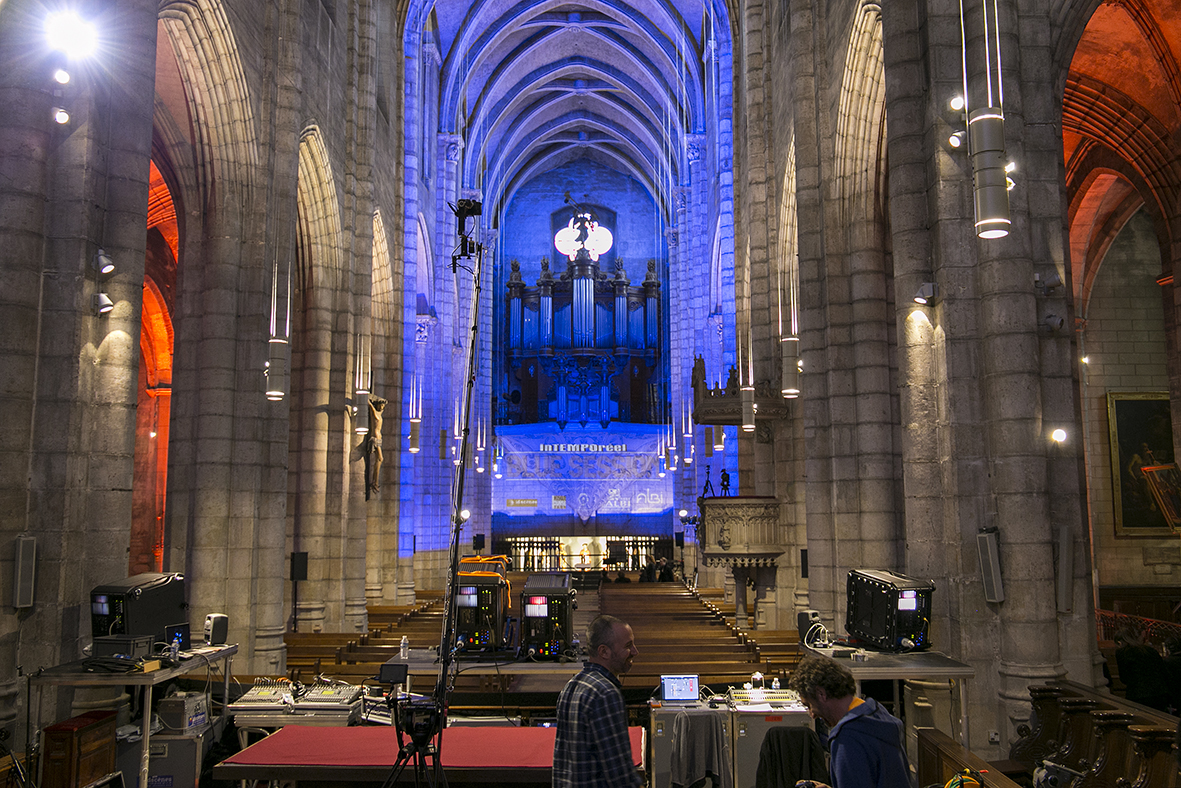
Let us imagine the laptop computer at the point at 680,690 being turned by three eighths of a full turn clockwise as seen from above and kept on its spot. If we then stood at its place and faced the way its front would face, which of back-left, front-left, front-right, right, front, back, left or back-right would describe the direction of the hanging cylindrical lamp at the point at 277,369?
front

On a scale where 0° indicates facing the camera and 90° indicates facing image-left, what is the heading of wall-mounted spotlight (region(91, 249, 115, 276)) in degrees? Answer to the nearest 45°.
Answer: approximately 315°

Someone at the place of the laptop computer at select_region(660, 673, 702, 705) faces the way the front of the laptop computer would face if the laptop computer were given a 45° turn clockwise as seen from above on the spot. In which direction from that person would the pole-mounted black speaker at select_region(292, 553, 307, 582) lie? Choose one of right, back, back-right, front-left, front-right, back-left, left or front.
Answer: right

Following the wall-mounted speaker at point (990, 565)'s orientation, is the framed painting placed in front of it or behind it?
behind

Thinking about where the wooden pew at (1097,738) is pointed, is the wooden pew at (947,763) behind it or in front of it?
in front

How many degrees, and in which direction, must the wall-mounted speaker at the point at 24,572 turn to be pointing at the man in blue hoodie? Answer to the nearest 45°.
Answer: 0° — it already faces them

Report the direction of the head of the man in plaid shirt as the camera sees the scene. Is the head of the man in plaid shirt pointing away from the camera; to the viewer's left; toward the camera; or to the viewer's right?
to the viewer's right

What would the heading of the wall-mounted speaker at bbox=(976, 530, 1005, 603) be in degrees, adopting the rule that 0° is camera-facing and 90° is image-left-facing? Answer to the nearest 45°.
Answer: approximately 45°

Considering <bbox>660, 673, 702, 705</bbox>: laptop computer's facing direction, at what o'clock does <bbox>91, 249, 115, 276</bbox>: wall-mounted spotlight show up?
The wall-mounted spotlight is roughly at 3 o'clock from the laptop computer.

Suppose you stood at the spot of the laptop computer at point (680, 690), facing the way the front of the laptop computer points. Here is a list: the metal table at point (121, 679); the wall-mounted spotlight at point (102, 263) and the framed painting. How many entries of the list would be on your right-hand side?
2

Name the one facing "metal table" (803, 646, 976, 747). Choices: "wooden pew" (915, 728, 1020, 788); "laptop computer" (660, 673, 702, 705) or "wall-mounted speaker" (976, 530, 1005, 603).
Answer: the wall-mounted speaker

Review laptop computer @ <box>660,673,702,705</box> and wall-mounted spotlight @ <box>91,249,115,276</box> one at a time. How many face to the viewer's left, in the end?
0

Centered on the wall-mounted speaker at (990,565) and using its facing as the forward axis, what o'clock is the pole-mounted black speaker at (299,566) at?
the pole-mounted black speaker at (299,566) is roughly at 2 o'clock from the wall-mounted speaker at (990,565).

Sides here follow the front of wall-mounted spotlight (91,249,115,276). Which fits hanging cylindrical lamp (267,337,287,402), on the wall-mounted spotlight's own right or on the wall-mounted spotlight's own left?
on the wall-mounted spotlight's own left

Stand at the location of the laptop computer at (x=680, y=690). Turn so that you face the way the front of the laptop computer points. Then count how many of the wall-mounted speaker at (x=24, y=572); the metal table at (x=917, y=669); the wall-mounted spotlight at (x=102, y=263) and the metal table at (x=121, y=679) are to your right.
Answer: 3

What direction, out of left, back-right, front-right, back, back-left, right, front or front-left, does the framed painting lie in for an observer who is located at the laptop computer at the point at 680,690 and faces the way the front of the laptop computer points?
back-left
